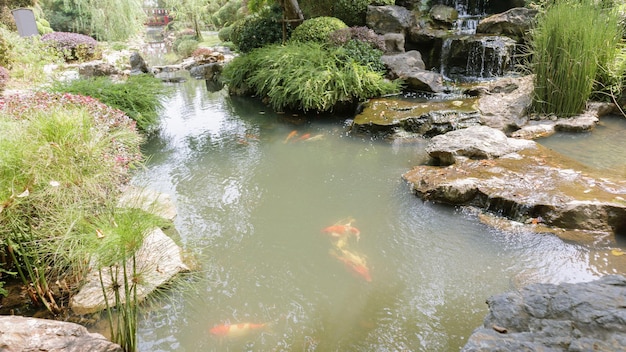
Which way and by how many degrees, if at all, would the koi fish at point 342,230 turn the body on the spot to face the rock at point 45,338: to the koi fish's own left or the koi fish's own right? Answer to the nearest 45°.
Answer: approximately 45° to the koi fish's own left

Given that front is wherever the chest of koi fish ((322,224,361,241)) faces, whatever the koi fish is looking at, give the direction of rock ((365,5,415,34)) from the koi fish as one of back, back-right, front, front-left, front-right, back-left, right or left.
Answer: right

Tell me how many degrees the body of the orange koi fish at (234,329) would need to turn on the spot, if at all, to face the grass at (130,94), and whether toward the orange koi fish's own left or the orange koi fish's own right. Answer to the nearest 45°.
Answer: approximately 90° to the orange koi fish's own right

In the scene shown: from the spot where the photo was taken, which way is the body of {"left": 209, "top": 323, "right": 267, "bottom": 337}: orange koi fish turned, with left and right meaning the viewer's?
facing to the left of the viewer

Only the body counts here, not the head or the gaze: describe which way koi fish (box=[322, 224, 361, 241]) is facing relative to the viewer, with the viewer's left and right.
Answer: facing to the left of the viewer

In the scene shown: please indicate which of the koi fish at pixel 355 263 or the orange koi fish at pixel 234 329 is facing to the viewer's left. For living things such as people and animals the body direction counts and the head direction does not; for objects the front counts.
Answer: the orange koi fish

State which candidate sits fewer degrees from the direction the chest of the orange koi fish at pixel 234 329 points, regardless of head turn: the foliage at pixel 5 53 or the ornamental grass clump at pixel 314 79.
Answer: the foliage

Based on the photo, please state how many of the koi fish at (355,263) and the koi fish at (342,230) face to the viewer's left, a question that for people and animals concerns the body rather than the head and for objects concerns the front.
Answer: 1

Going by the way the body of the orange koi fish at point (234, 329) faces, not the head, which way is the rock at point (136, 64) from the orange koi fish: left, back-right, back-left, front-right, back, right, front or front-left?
right

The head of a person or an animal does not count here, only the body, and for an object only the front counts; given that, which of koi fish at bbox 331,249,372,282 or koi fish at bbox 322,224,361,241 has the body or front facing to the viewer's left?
koi fish at bbox 322,224,361,241
